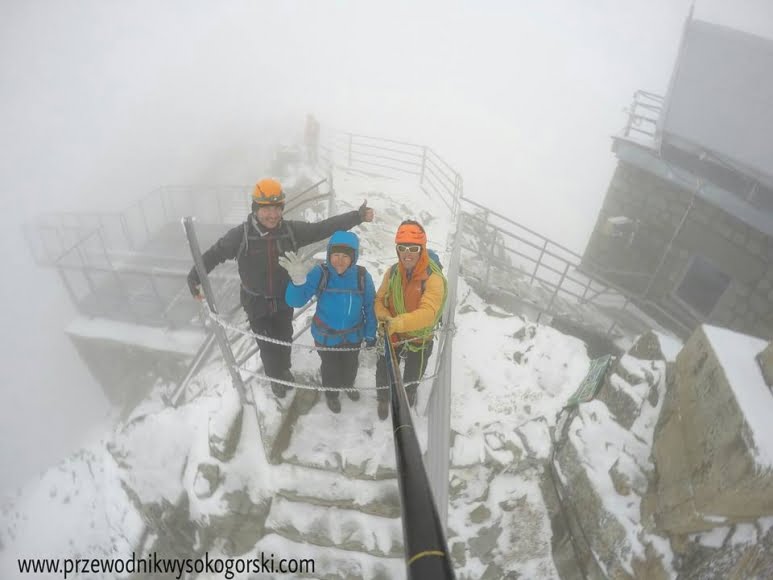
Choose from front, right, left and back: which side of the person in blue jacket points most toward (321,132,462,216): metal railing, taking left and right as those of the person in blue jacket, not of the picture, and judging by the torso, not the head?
back

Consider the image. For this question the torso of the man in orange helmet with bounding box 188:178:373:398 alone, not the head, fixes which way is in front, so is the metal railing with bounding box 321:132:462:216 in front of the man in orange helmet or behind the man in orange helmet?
behind

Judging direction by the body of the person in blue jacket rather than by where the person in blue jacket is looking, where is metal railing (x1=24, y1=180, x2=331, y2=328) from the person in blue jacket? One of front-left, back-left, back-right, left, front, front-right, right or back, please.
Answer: back-right

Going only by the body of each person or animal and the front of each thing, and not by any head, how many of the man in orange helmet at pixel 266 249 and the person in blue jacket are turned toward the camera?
2

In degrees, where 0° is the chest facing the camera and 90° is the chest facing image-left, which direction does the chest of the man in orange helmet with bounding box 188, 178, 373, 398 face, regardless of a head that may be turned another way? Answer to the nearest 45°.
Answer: approximately 0°

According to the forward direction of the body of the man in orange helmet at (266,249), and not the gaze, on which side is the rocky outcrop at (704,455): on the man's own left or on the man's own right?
on the man's own left
